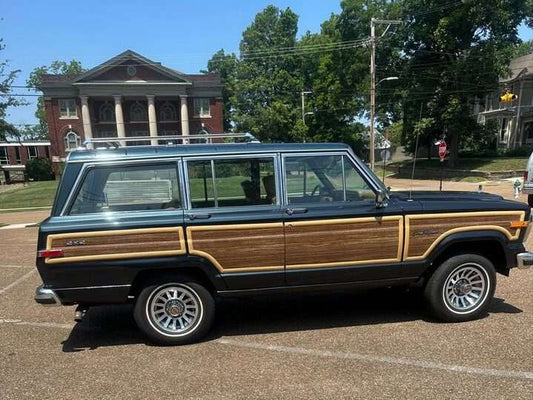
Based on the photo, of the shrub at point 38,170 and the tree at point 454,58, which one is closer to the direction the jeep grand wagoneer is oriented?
the tree

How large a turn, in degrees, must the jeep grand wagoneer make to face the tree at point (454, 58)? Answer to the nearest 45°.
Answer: approximately 45° to its left

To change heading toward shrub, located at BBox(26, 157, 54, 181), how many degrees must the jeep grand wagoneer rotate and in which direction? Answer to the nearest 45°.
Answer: approximately 135° to its left

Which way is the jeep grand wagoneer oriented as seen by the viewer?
to the viewer's right
